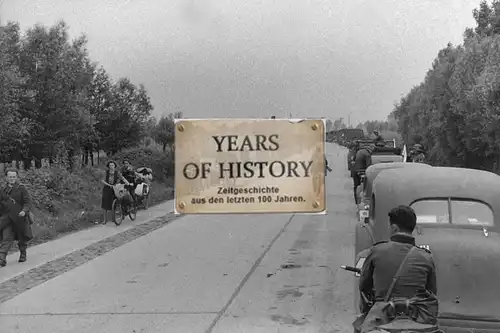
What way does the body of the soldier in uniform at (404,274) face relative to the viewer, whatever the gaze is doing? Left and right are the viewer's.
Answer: facing away from the viewer

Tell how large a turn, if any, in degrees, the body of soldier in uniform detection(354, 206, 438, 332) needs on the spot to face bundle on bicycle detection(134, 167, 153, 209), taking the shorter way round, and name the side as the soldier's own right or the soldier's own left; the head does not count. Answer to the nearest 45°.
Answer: approximately 45° to the soldier's own left

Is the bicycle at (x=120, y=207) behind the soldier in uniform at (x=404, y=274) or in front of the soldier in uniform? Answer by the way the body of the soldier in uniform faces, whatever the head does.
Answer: in front

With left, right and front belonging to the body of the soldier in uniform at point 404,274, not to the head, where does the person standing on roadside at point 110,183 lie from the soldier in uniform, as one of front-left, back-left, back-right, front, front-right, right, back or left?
front-left

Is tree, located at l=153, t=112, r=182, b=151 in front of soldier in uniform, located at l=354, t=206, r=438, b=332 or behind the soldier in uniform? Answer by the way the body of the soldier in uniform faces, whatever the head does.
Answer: in front

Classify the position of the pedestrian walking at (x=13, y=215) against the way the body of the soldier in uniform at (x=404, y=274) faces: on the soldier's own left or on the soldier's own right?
on the soldier's own left
